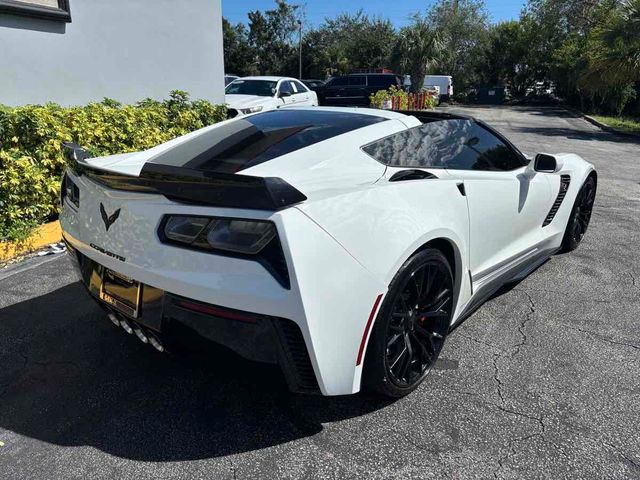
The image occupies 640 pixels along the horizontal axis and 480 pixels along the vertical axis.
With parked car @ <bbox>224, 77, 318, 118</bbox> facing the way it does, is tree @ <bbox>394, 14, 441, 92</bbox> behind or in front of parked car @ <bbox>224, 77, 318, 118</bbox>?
behind

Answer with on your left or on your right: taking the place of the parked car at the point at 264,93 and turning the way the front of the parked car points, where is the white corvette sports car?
on your left

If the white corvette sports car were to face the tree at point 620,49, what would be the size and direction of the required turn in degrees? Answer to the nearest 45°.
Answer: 0° — it already faces it

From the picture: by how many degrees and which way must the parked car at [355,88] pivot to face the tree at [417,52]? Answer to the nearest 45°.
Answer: approximately 135° to its right

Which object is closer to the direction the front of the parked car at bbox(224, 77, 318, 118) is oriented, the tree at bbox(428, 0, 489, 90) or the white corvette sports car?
the white corvette sports car

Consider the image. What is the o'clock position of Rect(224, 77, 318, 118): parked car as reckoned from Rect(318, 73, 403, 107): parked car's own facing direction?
Rect(224, 77, 318, 118): parked car is roughly at 11 o'clock from Rect(318, 73, 403, 107): parked car.

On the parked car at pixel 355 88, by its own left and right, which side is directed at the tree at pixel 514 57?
back

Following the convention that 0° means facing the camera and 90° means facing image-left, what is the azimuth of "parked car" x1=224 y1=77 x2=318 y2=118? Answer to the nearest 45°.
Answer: approximately 45°

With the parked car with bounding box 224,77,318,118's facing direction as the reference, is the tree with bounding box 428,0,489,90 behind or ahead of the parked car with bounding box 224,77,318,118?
behind

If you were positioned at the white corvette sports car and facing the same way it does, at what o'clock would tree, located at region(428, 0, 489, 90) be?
The tree is roughly at 11 o'clock from the white corvette sports car.

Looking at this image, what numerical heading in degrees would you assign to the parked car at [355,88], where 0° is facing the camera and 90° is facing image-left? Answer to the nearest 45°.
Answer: approximately 45°

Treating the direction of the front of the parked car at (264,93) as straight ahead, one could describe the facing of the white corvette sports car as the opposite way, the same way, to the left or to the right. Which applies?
the opposite way

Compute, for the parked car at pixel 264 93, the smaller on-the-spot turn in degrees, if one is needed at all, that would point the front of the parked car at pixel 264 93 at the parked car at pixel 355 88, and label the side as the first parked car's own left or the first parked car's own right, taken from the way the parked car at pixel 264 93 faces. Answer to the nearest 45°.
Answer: approximately 135° to the first parked car's own right
